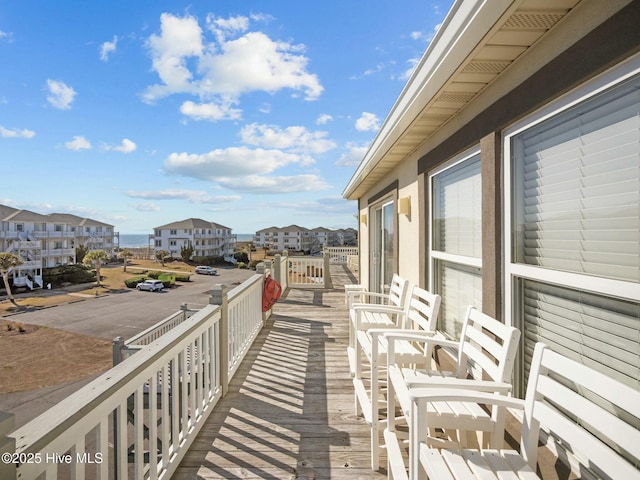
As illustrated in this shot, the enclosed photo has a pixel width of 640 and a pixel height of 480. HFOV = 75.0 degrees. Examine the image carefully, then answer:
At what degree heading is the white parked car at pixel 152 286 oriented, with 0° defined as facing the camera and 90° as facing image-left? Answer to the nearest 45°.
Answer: approximately 135°

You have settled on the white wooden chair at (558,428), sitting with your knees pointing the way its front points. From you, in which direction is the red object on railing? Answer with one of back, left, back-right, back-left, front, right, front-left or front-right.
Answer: right

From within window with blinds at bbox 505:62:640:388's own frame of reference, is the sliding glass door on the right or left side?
on its right

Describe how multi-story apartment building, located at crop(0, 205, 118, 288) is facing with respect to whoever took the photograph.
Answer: facing the viewer and to the right of the viewer

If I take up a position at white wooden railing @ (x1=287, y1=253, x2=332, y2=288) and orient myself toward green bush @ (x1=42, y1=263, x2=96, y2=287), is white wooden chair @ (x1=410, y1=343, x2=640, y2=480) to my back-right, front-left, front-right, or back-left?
back-left

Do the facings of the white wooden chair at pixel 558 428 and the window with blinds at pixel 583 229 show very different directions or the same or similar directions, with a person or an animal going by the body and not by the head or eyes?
same or similar directions

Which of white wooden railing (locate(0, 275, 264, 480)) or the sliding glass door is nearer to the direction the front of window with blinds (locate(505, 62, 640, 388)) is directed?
the white wooden railing

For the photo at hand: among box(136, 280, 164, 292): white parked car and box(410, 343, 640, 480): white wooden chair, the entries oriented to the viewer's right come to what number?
0

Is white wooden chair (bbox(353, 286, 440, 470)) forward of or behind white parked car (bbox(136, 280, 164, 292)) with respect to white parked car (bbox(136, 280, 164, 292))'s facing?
behind

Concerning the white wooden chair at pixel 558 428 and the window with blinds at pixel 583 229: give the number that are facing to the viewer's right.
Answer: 0

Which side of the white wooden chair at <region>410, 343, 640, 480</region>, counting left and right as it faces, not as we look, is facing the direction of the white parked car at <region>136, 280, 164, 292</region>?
right

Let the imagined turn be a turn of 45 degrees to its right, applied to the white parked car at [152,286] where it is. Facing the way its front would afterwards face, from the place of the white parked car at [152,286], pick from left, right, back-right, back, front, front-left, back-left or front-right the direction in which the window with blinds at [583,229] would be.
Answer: back

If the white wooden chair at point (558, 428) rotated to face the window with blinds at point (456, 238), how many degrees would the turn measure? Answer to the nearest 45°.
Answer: approximately 135° to its right
